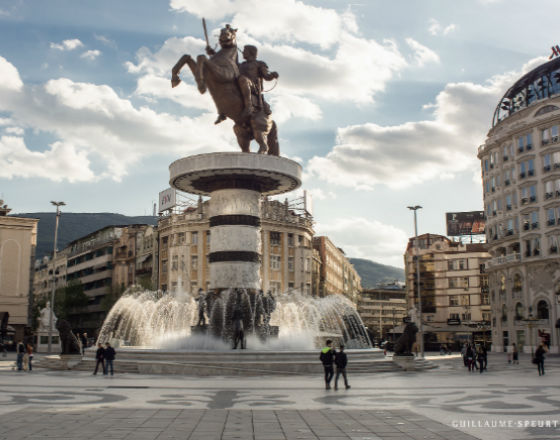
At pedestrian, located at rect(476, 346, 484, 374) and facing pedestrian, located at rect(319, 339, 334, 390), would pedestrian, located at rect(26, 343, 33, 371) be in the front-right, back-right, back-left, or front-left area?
front-right

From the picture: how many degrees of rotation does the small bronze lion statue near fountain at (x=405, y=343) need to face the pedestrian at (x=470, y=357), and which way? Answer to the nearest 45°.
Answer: approximately 45° to its left

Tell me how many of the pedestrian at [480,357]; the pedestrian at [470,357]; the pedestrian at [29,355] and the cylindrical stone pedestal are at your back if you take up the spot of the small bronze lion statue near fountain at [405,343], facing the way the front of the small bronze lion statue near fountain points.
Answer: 2

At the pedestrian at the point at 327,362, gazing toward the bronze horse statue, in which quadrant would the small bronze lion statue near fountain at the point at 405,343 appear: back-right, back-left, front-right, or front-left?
front-right

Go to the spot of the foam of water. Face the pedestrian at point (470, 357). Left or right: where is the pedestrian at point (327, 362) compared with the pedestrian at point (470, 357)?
right

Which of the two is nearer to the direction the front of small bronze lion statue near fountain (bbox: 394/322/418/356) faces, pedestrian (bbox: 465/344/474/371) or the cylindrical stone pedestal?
the pedestrian

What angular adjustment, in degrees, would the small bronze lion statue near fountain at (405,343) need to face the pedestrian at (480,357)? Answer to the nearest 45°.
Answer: approximately 45° to its left

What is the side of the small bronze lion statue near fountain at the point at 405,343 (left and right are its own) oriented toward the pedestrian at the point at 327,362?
right
